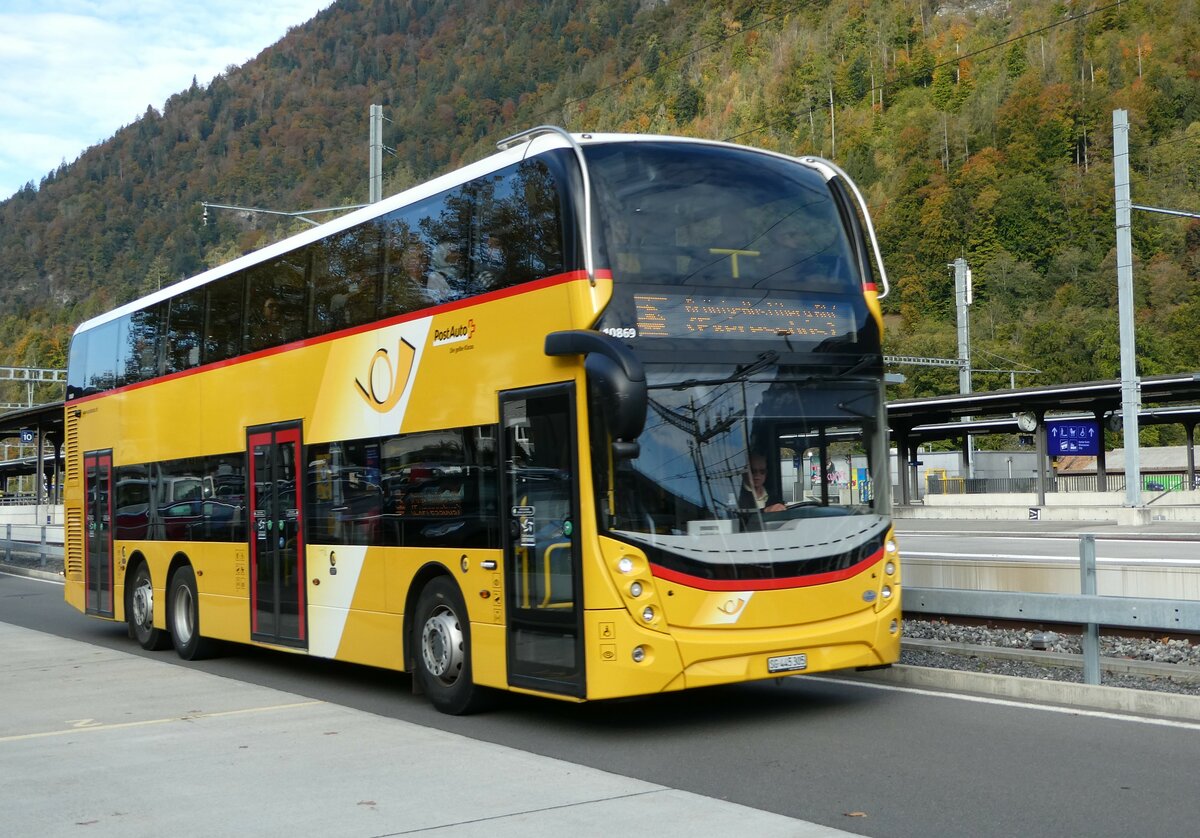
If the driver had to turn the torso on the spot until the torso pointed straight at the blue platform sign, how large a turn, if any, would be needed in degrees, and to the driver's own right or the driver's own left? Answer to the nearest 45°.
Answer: approximately 135° to the driver's own left

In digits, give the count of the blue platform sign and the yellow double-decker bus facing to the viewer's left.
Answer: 0

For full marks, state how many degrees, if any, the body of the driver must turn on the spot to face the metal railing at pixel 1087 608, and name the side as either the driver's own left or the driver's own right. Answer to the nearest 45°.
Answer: approximately 90° to the driver's own left

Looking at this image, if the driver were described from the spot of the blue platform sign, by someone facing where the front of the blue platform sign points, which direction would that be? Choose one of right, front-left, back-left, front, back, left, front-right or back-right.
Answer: front

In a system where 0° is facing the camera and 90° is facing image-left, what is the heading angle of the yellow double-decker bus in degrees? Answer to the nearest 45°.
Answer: approximately 315°

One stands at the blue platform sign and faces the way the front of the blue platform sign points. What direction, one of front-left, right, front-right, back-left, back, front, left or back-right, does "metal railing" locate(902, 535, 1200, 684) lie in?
front

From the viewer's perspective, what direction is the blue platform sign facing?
toward the camera

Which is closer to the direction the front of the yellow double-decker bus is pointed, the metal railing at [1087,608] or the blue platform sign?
the metal railing

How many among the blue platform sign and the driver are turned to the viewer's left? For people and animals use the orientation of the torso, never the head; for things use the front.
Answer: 0

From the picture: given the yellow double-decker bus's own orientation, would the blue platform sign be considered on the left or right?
on its left

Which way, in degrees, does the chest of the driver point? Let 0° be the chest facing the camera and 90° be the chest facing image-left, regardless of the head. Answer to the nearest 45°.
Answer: approximately 315°
